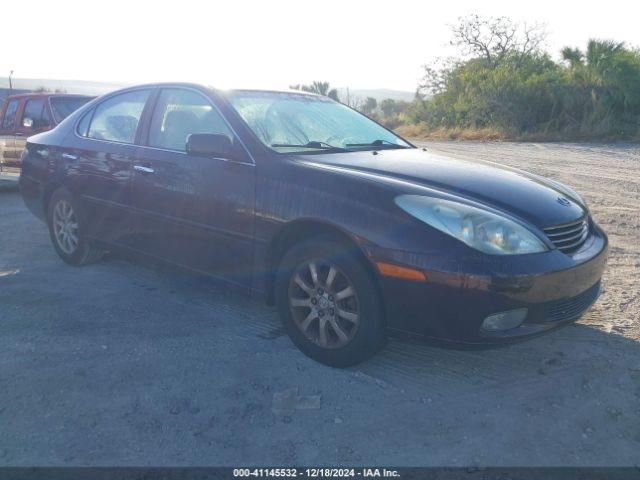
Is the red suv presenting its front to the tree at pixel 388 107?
no

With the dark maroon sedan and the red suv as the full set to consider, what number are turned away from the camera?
0

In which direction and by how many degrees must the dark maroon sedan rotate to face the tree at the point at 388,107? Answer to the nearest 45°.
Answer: approximately 135° to its left

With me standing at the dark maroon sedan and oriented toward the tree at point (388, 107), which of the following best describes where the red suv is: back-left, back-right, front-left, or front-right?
front-left

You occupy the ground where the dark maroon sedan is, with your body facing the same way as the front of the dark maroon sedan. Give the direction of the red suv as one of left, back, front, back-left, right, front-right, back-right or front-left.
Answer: back

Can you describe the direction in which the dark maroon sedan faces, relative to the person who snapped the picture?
facing the viewer and to the right of the viewer

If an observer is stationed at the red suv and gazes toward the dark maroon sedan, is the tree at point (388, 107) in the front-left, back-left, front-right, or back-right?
back-left
